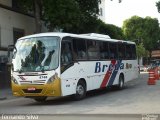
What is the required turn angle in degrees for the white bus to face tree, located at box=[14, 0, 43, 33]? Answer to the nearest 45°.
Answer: approximately 135° to its right

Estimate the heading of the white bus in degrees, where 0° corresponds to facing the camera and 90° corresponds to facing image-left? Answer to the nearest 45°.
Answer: approximately 45°

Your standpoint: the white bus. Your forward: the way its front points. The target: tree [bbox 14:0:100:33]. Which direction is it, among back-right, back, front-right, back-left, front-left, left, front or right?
back-right
